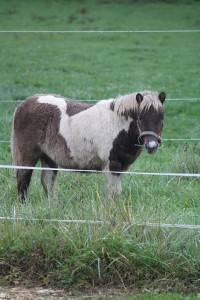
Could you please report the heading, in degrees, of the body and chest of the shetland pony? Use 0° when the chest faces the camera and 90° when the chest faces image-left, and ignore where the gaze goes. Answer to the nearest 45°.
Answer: approximately 270°
